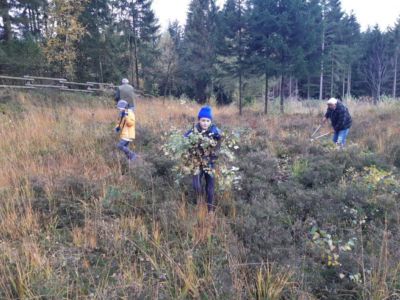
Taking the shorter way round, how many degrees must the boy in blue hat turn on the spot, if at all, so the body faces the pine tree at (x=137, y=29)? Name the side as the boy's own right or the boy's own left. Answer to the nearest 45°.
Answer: approximately 180°

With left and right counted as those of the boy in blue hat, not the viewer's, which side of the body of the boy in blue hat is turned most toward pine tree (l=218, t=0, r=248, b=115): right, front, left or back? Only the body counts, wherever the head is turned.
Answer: back

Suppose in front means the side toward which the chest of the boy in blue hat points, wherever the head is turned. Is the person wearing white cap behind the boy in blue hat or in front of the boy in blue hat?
behind

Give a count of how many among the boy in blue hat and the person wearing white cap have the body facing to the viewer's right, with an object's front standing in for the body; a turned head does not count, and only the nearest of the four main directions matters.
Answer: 0

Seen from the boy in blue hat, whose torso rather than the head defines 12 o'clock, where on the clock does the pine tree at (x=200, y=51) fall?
The pine tree is roughly at 6 o'clock from the boy in blue hat.
